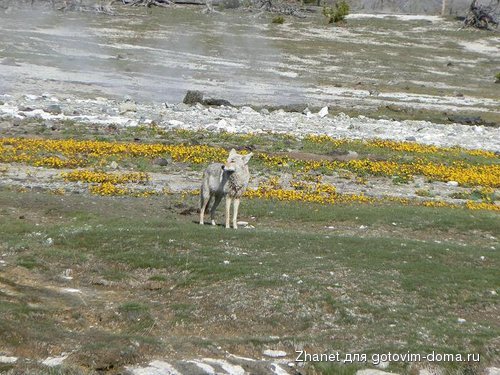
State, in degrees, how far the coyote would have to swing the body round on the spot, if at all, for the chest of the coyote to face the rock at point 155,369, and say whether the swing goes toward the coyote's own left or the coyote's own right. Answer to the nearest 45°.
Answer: approximately 45° to the coyote's own right

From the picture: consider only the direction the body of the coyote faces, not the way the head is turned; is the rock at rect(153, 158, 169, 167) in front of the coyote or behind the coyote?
behind

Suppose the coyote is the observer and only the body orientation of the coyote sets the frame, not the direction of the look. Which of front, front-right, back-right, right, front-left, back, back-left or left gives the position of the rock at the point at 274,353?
front-right

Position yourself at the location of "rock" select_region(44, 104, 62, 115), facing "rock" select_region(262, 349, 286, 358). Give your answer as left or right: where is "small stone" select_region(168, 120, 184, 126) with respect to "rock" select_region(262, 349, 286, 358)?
left

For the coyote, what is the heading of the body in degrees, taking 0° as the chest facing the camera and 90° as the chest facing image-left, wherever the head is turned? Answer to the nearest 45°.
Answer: approximately 315°

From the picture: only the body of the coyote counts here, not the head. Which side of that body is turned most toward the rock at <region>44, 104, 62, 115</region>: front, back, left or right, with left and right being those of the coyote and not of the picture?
back

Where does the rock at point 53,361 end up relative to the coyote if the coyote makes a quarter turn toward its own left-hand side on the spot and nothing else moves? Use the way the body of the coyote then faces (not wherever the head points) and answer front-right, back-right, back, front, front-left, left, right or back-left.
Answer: back-right

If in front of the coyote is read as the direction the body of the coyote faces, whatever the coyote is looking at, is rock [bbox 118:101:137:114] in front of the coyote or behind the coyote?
behind
